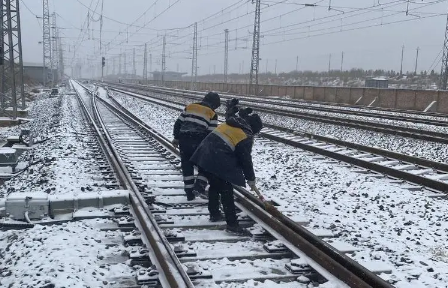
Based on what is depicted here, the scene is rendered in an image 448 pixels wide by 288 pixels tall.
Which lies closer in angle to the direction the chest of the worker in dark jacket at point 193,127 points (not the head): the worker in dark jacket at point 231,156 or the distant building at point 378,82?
the distant building

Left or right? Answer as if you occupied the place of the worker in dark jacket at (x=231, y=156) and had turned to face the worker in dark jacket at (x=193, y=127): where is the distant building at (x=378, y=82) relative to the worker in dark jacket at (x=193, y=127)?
right

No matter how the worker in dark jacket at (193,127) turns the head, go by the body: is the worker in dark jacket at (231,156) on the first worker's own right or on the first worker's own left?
on the first worker's own right

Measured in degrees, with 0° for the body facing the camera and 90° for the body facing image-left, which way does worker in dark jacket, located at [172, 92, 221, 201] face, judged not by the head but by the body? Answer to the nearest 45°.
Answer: approximately 225°
